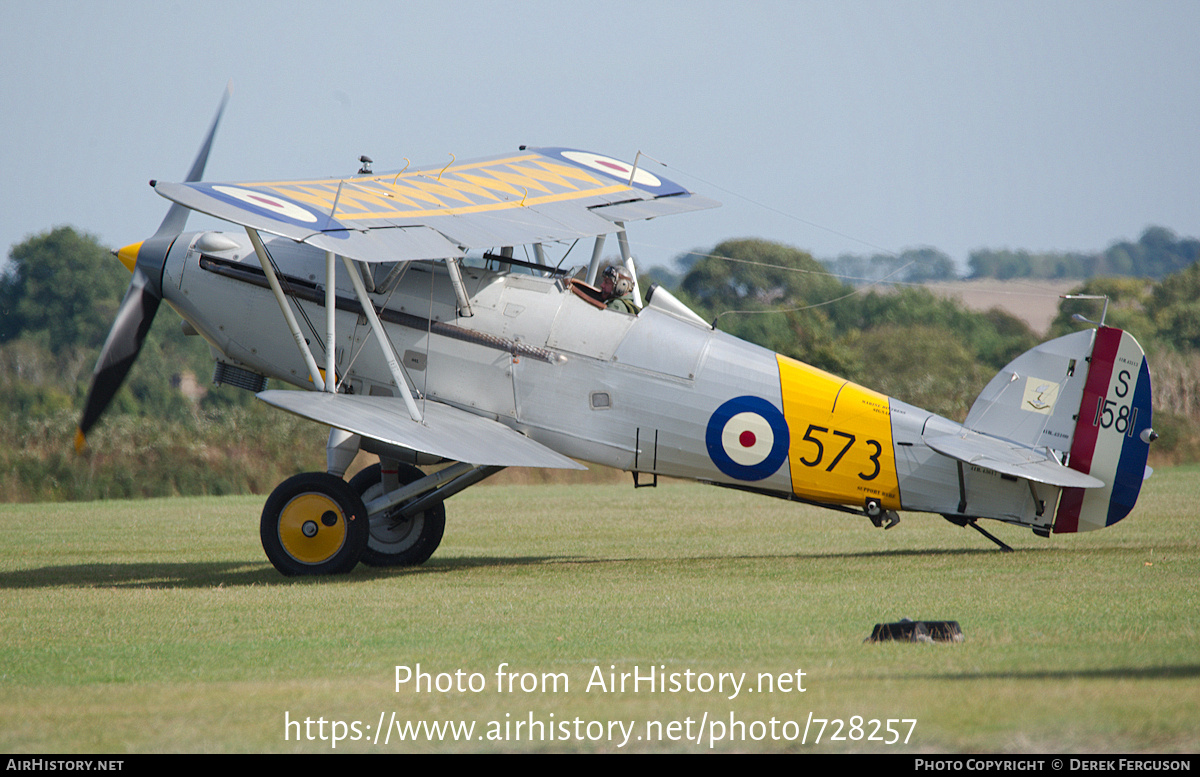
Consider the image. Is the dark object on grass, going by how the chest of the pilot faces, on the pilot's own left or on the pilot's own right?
on the pilot's own left

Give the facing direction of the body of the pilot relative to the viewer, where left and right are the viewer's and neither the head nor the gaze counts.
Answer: facing to the left of the viewer

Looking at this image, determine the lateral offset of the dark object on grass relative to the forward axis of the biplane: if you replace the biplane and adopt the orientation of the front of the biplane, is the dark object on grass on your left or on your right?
on your left

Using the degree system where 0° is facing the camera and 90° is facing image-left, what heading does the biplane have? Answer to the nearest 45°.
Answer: approximately 90°

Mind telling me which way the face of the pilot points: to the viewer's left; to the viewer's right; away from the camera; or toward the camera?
to the viewer's left
